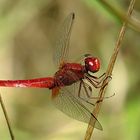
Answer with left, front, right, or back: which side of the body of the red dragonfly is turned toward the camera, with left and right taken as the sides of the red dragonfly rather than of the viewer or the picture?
right
